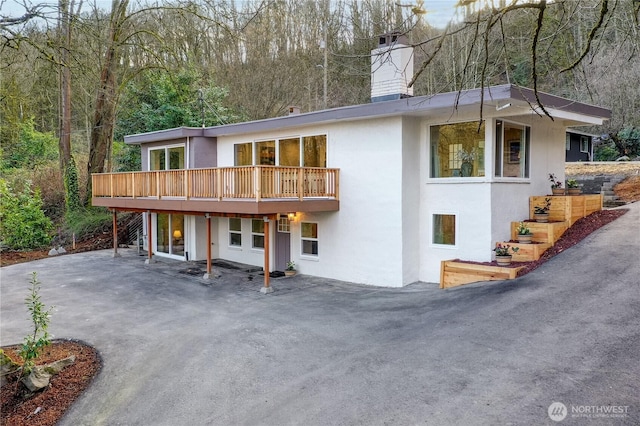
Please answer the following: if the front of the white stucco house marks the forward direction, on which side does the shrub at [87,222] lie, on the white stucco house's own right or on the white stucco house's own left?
on the white stucco house's own right

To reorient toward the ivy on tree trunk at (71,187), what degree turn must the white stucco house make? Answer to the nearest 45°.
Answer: approximately 90° to its right

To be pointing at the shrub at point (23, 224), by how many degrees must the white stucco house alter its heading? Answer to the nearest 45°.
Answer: approximately 90° to its right

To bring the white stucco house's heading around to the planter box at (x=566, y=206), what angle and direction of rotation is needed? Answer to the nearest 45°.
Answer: approximately 135° to its left

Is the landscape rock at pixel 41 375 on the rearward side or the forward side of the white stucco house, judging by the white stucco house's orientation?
on the forward side

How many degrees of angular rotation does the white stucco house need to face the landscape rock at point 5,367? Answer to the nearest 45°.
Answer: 0° — it already faces it

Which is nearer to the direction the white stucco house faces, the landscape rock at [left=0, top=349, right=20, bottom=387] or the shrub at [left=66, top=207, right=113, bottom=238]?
the landscape rock

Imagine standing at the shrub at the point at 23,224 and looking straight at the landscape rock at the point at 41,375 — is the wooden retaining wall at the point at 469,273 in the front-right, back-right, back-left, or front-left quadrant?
front-left

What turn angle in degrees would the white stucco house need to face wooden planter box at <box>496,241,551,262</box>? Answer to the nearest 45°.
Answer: approximately 135° to its left

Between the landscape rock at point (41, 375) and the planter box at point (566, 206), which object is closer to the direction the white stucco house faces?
the landscape rock
